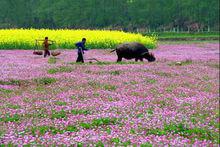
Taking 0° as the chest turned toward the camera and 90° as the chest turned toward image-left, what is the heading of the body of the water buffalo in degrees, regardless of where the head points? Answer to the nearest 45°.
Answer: approximately 270°
